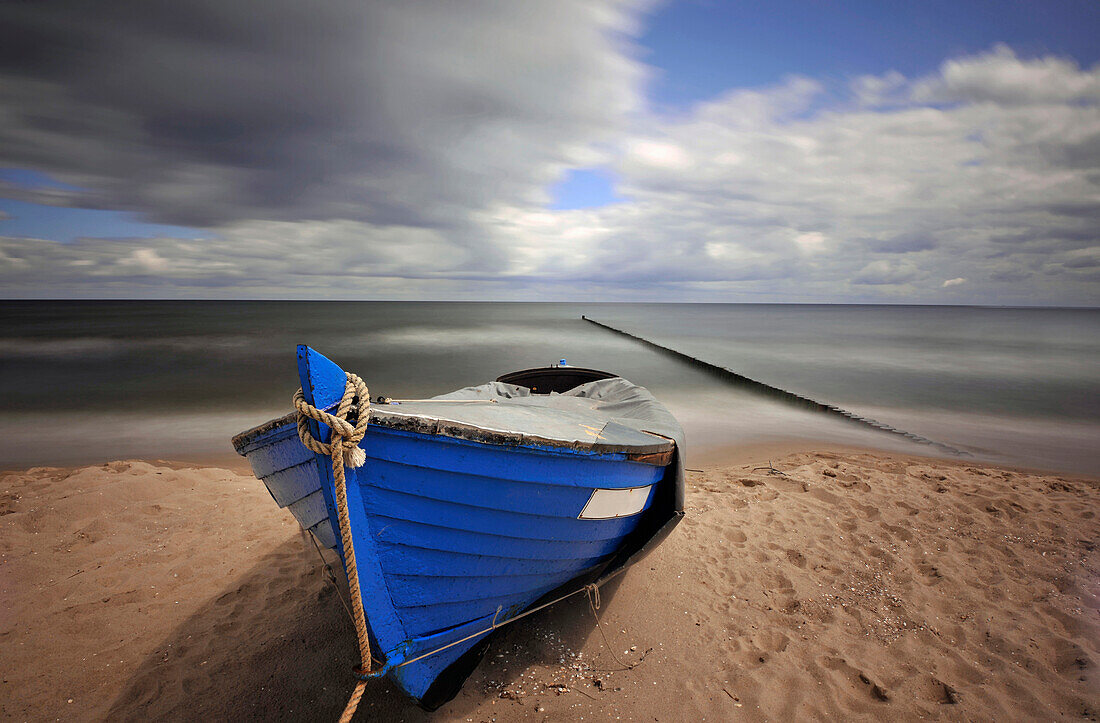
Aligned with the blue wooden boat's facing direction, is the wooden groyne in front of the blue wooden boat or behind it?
behind

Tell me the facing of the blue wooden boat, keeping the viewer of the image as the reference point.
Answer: facing the viewer and to the left of the viewer
